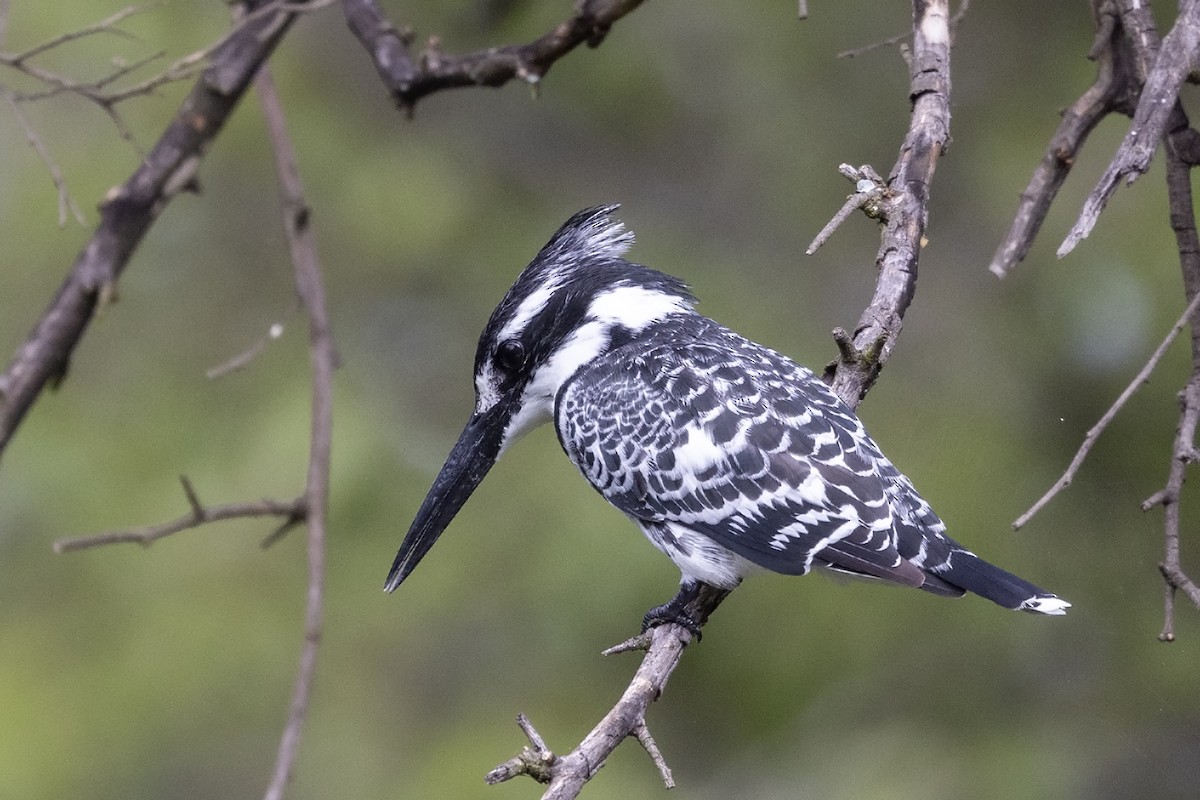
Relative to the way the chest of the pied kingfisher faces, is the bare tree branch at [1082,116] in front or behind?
behind

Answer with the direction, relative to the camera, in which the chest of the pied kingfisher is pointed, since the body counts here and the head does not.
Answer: to the viewer's left

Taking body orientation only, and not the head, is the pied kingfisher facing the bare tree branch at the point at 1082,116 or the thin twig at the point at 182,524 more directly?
the thin twig
